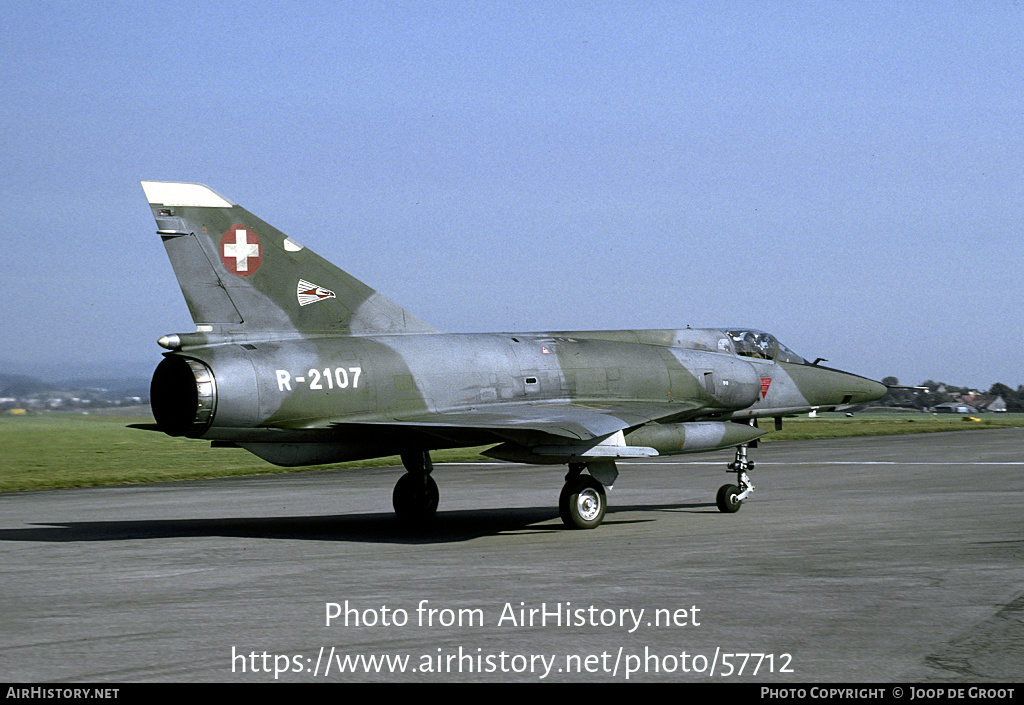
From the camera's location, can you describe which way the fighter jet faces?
facing away from the viewer and to the right of the viewer
